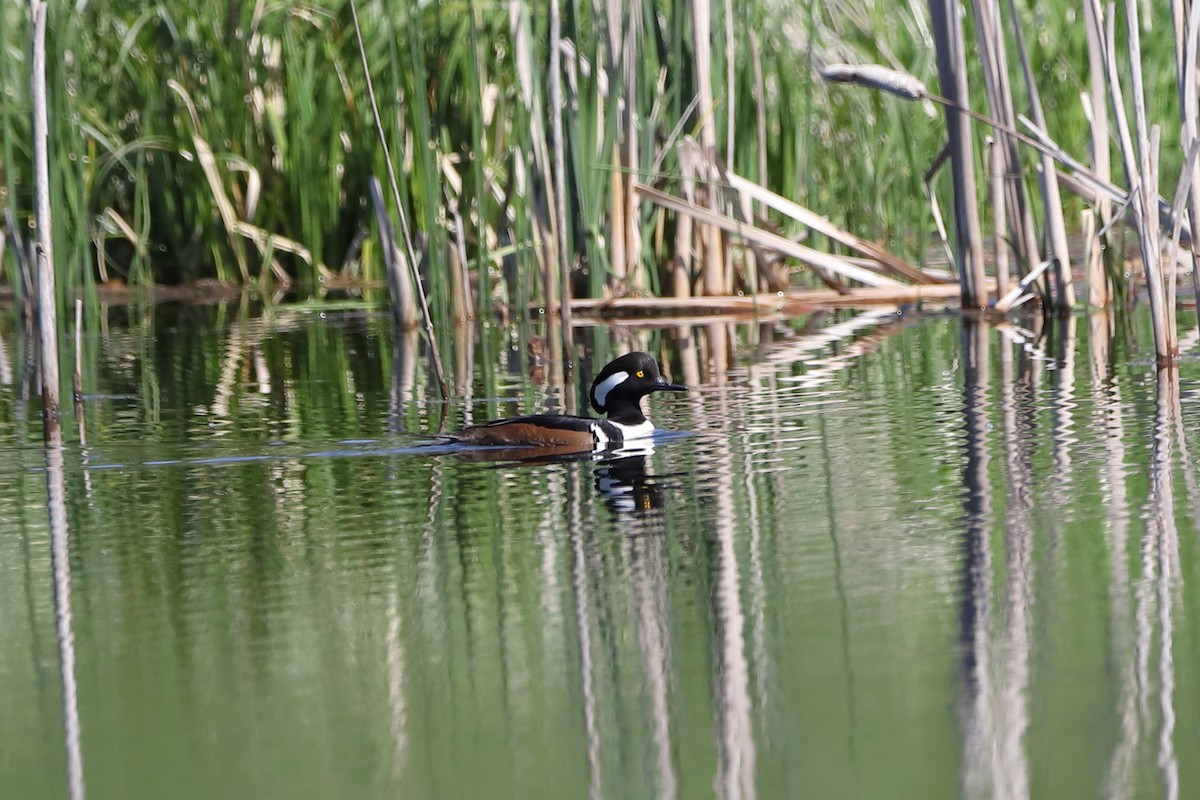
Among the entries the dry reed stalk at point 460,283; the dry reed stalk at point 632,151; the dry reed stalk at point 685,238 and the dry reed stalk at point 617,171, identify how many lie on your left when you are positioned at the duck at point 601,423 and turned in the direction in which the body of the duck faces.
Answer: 4

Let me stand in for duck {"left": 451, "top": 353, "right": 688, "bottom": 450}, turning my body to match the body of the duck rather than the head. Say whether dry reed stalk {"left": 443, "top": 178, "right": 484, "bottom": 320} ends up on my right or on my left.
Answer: on my left

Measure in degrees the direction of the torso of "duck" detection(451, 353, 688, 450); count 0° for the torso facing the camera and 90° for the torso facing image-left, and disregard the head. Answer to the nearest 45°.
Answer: approximately 270°

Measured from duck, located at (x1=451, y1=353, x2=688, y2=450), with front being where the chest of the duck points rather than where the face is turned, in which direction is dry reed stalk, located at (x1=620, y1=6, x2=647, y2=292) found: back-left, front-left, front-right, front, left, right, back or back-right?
left

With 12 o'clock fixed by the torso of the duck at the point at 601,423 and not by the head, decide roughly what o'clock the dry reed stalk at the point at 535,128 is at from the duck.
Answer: The dry reed stalk is roughly at 9 o'clock from the duck.

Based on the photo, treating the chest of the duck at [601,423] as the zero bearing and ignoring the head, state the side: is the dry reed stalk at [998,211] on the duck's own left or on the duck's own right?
on the duck's own left

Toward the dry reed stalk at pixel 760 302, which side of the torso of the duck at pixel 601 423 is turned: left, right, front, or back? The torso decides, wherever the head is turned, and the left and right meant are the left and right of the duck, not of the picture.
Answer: left

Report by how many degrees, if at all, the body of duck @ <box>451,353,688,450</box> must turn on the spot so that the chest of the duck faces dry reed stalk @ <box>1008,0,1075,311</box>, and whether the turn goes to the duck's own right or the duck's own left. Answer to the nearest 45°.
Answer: approximately 45° to the duck's own left

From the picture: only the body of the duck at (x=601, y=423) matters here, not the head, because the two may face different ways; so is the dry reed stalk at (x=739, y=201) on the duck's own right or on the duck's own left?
on the duck's own left

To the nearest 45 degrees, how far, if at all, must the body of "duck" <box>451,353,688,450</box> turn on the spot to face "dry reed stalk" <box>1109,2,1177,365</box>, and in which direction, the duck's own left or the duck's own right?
0° — it already faces it

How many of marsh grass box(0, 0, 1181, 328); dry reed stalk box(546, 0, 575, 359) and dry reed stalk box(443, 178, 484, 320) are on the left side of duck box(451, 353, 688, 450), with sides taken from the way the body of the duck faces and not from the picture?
3

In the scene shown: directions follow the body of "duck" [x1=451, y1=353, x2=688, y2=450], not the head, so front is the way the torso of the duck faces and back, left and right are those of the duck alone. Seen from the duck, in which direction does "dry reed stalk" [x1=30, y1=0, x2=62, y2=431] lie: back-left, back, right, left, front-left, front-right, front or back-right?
back
